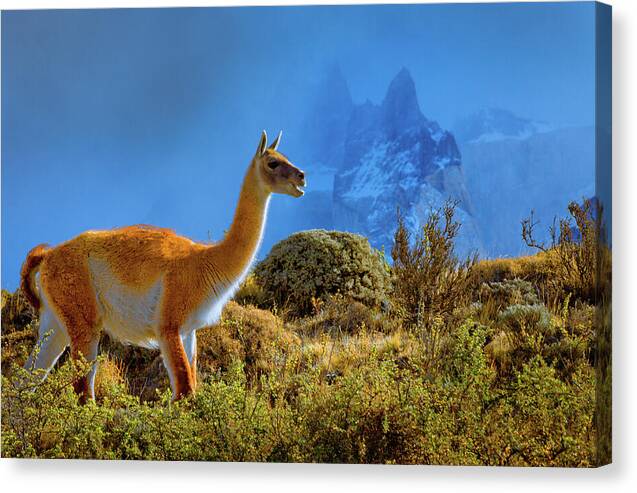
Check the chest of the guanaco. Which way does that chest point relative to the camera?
to the viewer's right

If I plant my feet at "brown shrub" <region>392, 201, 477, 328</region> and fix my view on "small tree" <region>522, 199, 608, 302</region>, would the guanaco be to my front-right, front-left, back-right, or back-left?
back-right

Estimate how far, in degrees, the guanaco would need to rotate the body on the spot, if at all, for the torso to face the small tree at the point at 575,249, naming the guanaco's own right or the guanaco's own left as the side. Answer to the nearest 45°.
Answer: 0° — it already faces it

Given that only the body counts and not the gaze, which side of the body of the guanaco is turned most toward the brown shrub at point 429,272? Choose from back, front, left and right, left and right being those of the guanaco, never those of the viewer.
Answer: front

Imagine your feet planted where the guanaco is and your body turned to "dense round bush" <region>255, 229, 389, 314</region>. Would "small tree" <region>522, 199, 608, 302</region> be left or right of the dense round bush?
right

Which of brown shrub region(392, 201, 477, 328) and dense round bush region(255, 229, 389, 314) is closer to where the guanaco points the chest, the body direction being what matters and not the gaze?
the brown shrub

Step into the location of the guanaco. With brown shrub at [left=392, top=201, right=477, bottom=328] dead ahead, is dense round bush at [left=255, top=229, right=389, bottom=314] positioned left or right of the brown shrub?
left

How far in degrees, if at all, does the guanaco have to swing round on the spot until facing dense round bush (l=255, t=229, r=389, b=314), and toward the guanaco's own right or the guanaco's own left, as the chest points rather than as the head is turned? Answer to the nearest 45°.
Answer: approximately 45° to the guanaco's own left
